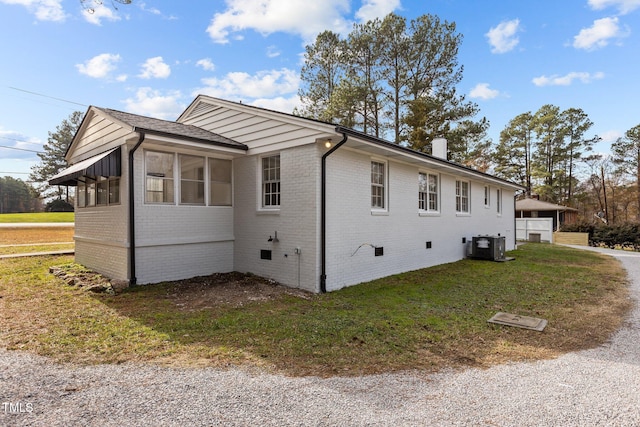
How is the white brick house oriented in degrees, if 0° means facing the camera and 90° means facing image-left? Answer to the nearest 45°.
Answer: approximately 135°

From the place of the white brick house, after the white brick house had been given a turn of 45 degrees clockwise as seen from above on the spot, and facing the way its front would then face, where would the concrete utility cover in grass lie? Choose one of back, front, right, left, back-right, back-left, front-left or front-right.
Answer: back-right

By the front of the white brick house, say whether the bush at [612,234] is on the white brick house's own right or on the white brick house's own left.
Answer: on the white brick house's own right

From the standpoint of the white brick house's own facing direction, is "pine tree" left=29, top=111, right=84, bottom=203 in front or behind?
in front

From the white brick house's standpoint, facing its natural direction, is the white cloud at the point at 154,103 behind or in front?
in front

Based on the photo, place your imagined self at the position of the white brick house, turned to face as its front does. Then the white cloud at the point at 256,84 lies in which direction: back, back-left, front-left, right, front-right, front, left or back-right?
front-right

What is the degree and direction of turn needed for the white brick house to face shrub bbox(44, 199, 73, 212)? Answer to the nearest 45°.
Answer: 0° — it already faces it

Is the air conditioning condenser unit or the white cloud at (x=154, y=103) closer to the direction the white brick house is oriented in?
the white cloud
